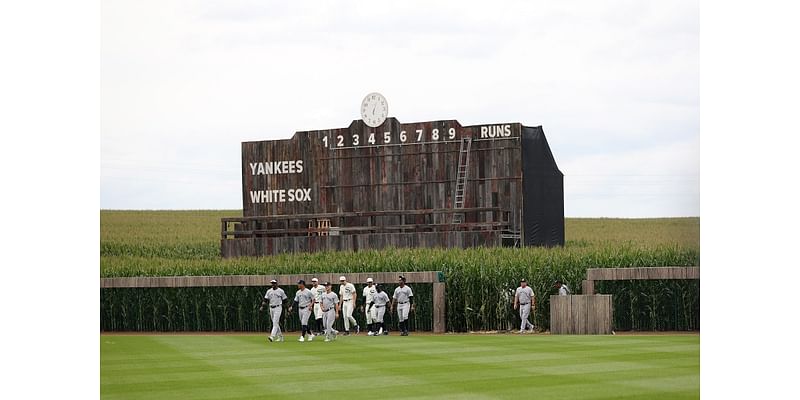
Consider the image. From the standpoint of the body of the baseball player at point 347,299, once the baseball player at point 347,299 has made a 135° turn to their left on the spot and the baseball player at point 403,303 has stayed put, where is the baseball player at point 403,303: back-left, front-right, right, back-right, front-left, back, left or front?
front

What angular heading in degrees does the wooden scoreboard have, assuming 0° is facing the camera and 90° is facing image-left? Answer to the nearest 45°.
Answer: approximately 45°

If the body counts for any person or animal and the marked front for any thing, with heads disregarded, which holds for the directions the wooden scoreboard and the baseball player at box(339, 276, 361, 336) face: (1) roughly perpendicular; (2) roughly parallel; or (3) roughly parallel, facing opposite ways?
roughly parallel

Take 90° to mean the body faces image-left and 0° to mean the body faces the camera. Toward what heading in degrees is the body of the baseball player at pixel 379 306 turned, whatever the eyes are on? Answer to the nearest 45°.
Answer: approximately 45°

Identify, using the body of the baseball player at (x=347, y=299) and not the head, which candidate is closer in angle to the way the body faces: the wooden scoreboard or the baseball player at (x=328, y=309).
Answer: the baseball player

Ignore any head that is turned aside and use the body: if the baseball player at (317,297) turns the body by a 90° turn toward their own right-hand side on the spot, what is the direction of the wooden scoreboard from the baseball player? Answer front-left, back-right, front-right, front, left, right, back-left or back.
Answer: front-right

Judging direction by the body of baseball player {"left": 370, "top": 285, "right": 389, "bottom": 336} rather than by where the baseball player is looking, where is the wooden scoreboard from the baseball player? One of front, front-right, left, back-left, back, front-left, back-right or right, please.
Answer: back-right

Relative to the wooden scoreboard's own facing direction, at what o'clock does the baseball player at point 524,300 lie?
The baseball player is roughly at 10 o'clock from the wooden scoreboard.

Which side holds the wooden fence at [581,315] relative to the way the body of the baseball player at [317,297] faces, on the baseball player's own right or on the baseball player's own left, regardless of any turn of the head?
on the baseball player's own left

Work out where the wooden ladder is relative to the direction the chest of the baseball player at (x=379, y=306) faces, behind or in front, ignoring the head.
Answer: behind

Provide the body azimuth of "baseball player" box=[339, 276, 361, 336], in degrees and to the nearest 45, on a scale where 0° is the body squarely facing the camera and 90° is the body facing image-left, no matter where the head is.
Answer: approximately 45°

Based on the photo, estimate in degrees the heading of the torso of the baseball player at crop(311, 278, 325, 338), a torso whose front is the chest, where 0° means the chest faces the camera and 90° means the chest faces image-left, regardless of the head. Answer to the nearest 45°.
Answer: approximately 45°

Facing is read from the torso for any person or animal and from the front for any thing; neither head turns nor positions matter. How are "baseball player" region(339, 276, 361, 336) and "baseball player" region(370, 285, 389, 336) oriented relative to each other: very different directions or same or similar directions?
same or similar directions
